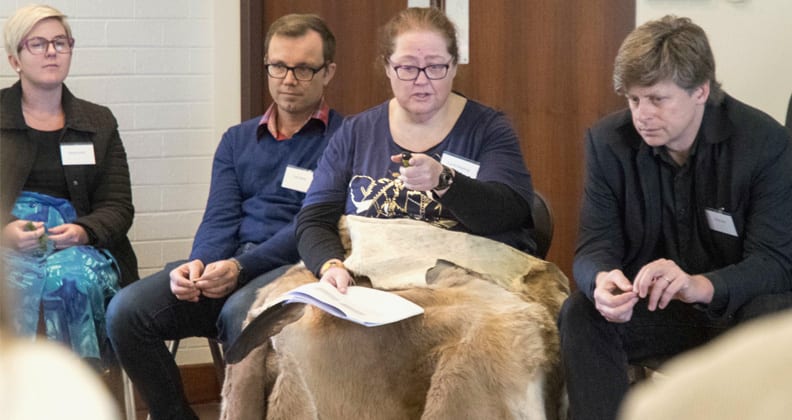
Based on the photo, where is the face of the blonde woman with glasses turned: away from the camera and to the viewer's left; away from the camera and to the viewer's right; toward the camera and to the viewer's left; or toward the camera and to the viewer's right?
toward the camera and to the viewer's right

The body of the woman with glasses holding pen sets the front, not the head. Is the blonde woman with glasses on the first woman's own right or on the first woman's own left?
on the first woman's own right

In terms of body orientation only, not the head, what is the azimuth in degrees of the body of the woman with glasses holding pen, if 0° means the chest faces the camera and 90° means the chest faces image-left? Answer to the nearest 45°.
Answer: approximately 0°
